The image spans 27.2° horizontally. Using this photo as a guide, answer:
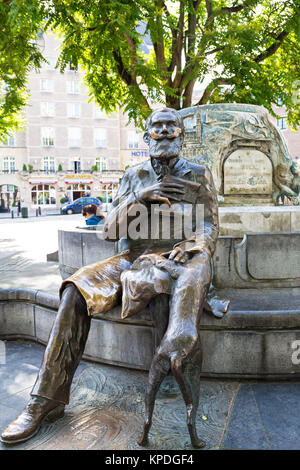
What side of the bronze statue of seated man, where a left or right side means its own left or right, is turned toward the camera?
front

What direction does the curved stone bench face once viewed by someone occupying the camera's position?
facing the viewer
